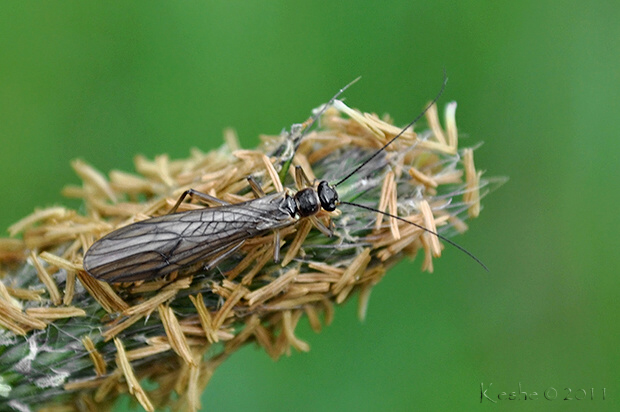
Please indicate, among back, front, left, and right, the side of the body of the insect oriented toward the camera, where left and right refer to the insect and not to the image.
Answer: right
